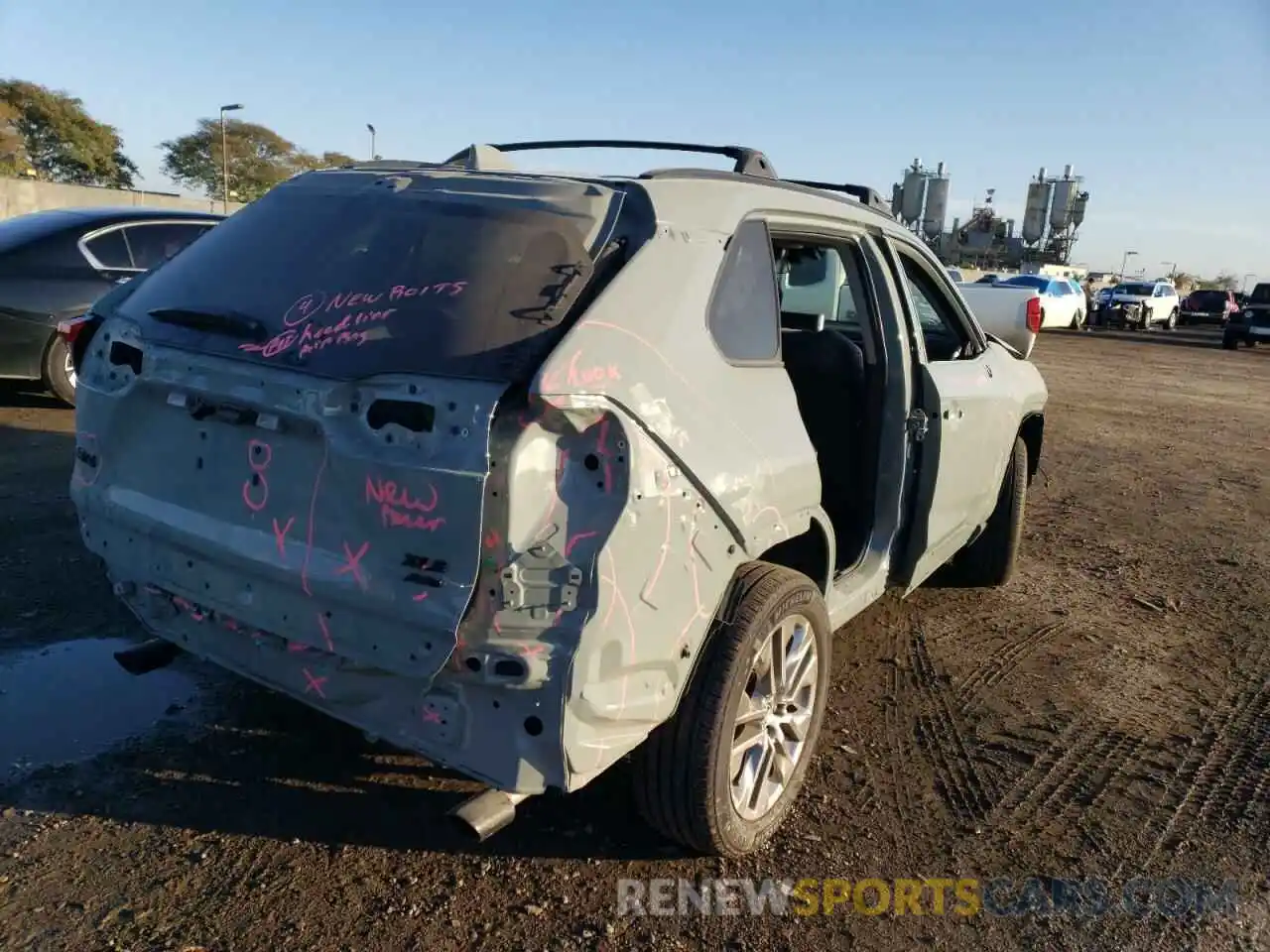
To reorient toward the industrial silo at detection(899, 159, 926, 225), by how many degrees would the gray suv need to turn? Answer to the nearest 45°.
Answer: approximately 45° to its left

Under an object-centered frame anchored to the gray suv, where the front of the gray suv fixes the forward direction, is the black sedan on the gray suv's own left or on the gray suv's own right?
on the gray suv's own left

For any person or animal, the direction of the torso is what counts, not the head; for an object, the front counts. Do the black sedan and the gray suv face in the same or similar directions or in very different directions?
same or similar directions

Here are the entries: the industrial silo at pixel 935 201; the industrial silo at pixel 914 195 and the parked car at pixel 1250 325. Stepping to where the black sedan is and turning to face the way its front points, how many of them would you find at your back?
0

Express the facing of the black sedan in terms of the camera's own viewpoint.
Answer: facing away from the viewer and to the right of the viewer

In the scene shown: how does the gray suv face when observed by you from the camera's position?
facing away from the viewer and to the right of the viewer

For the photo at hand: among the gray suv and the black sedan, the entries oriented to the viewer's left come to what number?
0

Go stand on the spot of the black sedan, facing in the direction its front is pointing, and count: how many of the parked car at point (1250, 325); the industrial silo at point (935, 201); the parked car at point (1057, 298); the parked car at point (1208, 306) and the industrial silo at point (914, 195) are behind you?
0

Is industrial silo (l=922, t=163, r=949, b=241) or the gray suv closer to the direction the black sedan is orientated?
the industrial silo

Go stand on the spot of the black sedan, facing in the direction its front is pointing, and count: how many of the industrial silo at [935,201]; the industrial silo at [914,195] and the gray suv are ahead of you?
2

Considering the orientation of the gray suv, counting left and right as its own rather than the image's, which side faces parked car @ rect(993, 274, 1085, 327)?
front
